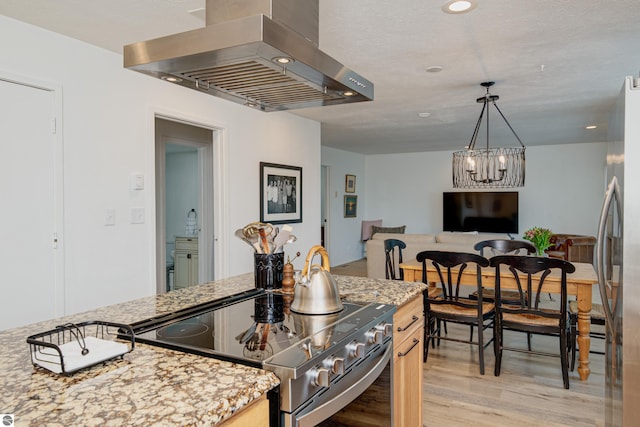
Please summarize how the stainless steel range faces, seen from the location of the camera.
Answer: facing the viewer and to the right of the viewer

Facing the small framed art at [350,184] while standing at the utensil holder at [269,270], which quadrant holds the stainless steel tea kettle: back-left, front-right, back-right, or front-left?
back-right

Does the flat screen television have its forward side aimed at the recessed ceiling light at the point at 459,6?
yes

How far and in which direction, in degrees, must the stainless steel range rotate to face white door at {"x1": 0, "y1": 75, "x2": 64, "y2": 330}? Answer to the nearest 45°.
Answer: approximately 180°

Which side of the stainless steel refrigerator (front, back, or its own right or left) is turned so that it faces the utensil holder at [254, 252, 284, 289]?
front

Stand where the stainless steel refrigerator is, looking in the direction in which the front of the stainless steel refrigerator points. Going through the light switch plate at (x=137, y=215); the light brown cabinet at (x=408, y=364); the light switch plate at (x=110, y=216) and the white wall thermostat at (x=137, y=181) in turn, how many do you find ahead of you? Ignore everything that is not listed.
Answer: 4

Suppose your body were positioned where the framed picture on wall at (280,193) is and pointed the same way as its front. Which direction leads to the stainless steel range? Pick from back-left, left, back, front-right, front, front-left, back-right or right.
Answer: front-right

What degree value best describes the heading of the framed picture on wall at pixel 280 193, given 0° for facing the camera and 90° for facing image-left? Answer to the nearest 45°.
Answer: approximately 315°

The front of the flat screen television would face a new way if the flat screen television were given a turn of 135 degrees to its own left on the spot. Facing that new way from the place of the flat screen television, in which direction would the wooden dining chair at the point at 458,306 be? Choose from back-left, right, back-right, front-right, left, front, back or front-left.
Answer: back-right

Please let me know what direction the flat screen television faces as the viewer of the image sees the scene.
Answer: facing the viewer

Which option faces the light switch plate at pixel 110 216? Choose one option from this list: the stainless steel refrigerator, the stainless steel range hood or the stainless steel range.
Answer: the stainless steel refrigerator

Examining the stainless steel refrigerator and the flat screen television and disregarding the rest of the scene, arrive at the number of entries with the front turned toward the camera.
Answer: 1

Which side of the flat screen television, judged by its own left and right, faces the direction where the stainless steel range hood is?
front

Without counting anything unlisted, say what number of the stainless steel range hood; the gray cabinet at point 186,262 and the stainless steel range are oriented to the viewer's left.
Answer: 0

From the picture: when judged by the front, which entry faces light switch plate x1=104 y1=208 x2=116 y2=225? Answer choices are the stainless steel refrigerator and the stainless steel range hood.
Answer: the stainless steel refrigerator

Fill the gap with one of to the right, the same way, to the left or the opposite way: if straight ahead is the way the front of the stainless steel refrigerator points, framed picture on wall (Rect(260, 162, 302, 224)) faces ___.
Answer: the opposite way
